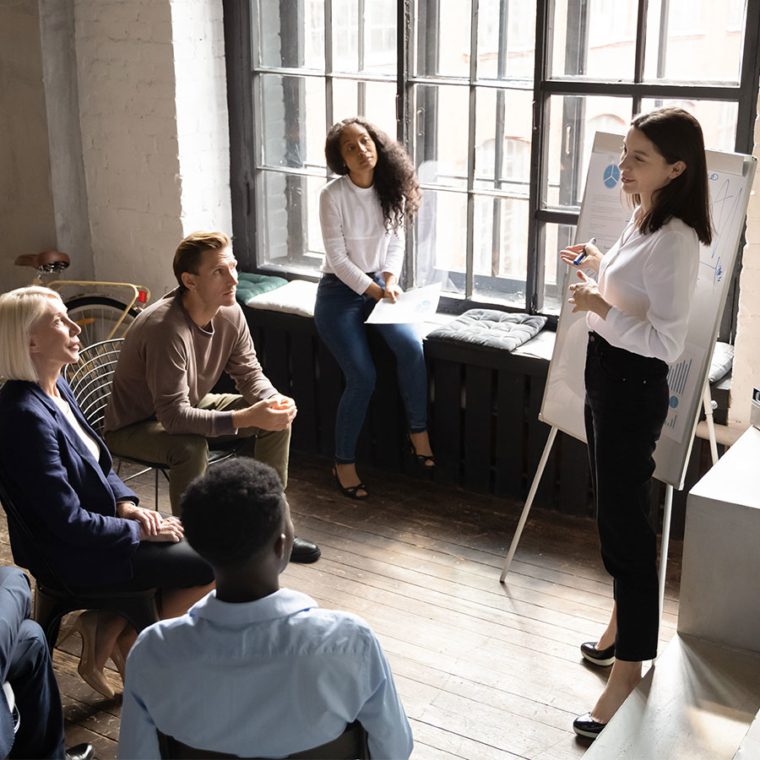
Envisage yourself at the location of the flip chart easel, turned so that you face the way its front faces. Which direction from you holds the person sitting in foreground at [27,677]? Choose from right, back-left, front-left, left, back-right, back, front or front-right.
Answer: front

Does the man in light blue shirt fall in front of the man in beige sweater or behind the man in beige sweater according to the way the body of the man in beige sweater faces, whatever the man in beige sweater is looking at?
in front

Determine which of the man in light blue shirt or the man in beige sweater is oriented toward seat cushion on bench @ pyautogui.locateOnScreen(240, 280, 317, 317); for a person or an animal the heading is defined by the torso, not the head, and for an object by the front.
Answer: the man in light blue shirt

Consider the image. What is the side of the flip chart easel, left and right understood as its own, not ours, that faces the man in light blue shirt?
front

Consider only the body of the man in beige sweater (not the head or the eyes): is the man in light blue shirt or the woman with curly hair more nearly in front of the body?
the man in light blue shirt

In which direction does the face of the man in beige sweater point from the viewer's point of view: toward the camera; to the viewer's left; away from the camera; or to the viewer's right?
to the viewer's right

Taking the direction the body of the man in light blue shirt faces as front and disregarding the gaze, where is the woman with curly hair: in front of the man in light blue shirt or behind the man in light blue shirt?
in front

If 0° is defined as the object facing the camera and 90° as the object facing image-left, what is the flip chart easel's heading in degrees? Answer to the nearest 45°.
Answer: approximately 45°

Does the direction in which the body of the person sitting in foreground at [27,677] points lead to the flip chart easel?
yes

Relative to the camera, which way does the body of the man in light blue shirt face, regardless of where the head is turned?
away from the camera

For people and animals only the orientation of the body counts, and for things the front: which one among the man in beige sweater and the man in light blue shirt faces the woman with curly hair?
the man in light blue shirt

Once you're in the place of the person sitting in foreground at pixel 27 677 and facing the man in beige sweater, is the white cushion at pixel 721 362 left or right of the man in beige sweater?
right

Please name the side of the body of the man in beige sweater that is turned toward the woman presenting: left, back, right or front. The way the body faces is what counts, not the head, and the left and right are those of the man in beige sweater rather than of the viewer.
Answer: front

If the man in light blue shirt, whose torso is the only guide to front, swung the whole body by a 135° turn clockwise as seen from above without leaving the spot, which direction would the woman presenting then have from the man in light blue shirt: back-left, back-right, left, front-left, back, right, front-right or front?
left

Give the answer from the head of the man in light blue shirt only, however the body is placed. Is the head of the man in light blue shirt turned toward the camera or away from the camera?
away from the camera

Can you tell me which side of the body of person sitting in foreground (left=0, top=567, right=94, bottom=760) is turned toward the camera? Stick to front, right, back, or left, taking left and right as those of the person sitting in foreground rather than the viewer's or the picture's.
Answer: right
